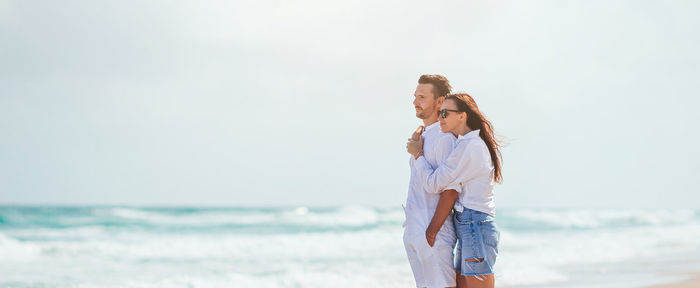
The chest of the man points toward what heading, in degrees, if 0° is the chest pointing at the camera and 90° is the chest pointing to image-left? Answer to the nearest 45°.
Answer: approximately 45°

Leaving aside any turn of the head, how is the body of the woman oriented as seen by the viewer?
to the viewer's left

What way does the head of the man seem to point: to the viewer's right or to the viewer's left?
to the viewer's left
